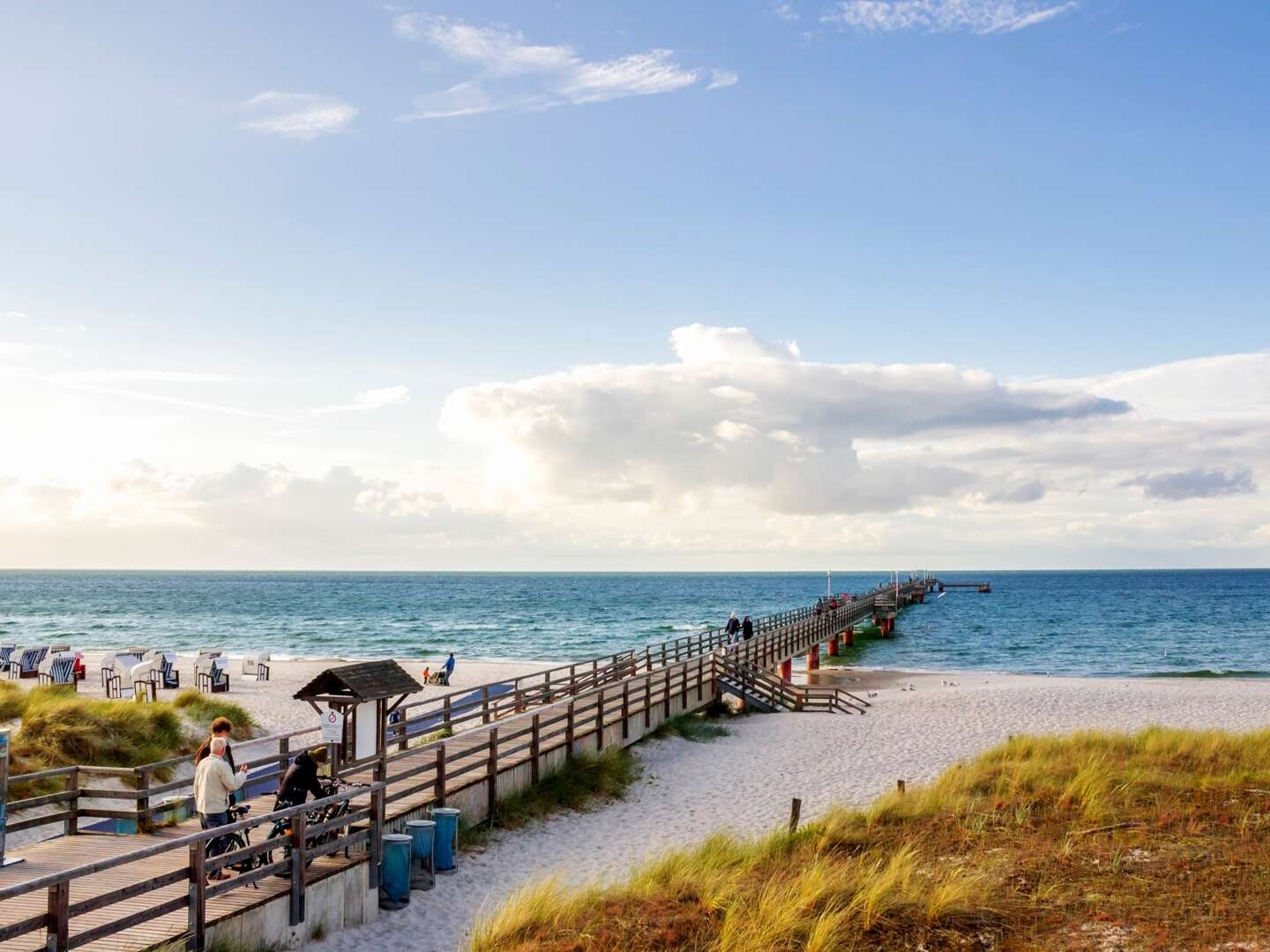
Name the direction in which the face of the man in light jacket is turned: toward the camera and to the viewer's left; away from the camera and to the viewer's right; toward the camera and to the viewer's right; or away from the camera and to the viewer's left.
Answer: away from the camera and to the viewer's right

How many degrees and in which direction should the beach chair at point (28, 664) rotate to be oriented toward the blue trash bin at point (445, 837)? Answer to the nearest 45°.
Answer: approximately 45° to its left
